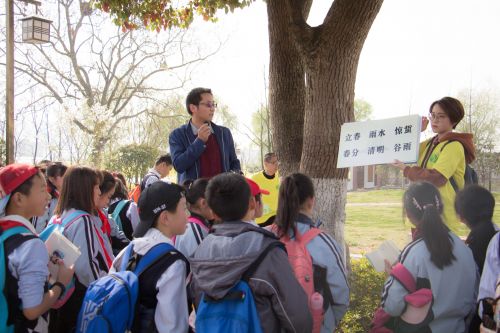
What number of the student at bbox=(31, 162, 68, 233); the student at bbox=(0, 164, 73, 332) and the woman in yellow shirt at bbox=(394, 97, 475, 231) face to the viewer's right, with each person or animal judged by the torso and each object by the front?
2

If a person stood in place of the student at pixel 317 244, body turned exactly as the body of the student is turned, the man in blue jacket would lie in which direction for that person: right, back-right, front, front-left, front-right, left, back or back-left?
left

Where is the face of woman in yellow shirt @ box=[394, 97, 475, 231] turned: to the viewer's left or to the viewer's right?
to the viewer's left

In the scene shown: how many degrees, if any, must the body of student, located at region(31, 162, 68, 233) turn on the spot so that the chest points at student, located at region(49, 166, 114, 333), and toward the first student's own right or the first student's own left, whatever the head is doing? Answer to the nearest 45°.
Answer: approximately 90° to the first student's own right

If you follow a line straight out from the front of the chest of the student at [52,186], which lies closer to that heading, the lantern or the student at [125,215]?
the student

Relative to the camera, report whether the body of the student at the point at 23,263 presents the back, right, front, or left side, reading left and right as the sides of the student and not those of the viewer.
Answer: right

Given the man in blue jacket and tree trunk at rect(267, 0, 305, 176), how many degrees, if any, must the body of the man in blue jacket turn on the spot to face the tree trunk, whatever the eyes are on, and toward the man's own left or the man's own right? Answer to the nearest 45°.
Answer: approximately 90° to the man's own left

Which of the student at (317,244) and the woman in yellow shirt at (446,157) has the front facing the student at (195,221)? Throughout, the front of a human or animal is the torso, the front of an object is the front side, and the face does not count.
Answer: the woman in yellow shirt

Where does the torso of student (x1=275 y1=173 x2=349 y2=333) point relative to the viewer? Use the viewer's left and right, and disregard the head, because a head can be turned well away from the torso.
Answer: facing away from the viewer and to the right of the viewer

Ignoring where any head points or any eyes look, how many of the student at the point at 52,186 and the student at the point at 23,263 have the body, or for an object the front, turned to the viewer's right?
2

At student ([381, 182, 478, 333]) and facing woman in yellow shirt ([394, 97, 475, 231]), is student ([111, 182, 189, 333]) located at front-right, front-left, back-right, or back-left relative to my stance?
back-left

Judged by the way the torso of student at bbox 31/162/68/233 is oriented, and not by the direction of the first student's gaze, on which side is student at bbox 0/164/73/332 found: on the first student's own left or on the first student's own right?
on the first student's own right

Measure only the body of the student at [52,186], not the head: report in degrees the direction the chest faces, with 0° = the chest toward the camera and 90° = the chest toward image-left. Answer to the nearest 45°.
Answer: approximately 270°

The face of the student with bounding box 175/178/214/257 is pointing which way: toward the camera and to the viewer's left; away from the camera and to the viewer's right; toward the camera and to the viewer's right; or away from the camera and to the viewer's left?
away from the camera and to the viewer's right
